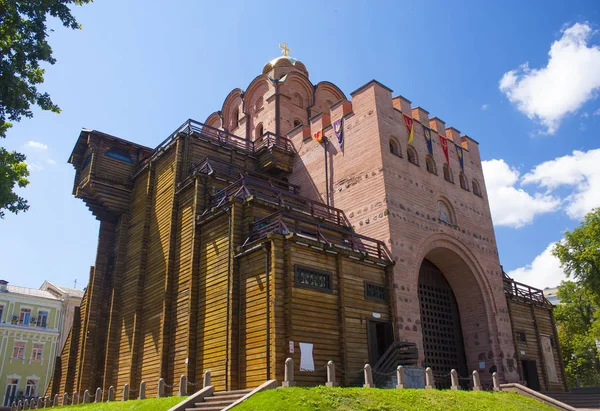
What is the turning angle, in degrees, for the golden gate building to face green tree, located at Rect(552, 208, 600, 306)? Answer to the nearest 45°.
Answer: approximately 90° to its left

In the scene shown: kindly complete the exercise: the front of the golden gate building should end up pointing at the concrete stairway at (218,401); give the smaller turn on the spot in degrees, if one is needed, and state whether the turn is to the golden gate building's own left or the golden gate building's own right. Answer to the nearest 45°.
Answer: approximately 45° to the golden gate building's own right

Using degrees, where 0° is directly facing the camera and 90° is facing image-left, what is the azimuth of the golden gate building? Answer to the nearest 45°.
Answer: approximately 315°

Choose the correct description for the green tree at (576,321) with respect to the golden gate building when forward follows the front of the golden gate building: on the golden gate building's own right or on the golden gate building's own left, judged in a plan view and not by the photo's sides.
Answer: on the golden gate building's own left

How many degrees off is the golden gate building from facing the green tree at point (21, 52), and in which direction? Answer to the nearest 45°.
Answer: approximately 90° to its right
